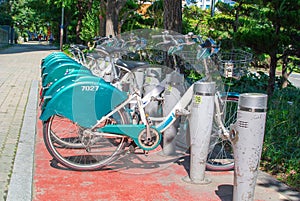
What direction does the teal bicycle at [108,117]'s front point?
to the viewer's right

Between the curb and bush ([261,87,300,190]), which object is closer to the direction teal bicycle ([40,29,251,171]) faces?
the bush

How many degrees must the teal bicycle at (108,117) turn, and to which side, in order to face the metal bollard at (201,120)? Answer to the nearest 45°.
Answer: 0° — it already faces it

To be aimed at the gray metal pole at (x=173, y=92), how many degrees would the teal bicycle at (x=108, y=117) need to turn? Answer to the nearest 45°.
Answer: approximately 45° to its left

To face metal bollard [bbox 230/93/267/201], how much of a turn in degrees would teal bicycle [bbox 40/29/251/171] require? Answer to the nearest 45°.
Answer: approximately 45° to its right

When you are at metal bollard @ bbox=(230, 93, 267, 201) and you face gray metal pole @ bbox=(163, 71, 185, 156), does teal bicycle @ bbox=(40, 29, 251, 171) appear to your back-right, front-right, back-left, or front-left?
front-left

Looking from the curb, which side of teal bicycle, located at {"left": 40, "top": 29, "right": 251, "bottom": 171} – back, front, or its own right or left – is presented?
back

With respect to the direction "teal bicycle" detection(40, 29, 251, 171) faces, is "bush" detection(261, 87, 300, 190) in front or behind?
in front
